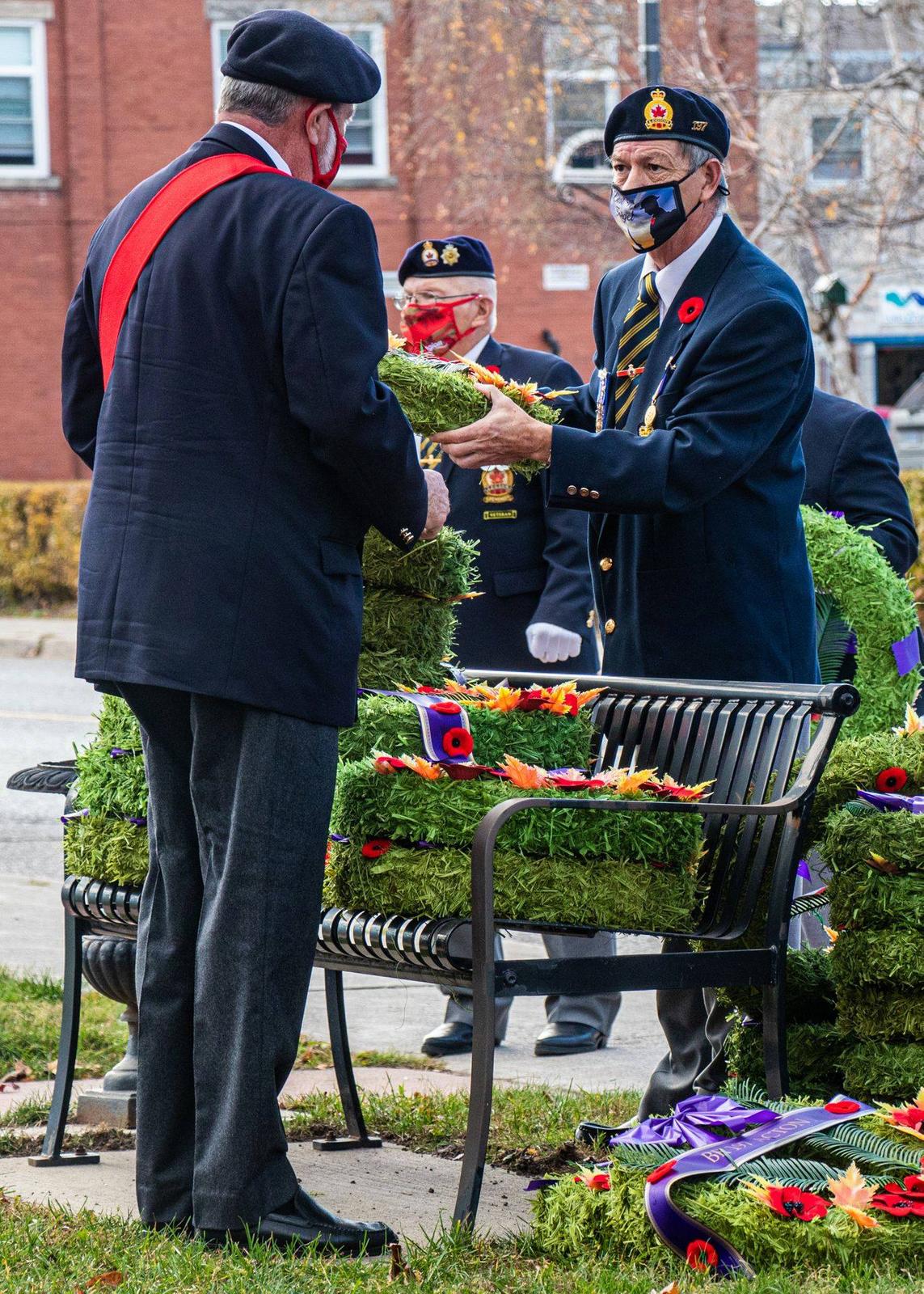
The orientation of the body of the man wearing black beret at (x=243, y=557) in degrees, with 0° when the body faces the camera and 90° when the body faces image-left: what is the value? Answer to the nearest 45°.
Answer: approximately 225°

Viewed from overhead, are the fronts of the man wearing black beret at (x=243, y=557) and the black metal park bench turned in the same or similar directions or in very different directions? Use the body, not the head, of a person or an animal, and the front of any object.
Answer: very different directions

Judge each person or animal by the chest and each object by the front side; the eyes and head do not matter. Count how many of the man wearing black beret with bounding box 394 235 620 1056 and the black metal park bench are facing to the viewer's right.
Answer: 0

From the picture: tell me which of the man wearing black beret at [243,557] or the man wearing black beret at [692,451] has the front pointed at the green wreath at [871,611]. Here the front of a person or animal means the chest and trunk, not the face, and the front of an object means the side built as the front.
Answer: the man wearing black beret at [243,557]

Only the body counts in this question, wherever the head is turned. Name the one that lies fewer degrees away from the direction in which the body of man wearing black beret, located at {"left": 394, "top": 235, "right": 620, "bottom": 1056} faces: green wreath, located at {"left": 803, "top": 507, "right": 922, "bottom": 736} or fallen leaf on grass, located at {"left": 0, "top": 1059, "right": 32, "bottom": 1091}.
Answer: the fallen leaf on grass

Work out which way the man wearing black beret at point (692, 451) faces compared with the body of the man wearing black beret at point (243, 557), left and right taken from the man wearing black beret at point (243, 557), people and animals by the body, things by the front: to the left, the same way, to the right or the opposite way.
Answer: the opposite way

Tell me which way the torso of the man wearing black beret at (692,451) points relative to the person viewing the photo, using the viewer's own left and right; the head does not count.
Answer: facing the viewer and to the left of the viewer

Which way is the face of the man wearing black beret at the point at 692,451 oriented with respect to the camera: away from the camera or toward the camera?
toward the camera

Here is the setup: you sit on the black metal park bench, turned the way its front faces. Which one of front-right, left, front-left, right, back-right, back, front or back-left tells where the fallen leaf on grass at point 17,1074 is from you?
right

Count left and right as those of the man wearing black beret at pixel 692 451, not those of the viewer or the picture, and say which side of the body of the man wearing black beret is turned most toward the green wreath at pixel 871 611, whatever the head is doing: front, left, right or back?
back

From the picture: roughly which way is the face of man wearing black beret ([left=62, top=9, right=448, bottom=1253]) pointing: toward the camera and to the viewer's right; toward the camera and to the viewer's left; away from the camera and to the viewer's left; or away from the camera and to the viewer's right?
away from the camera and to the viewer's right
